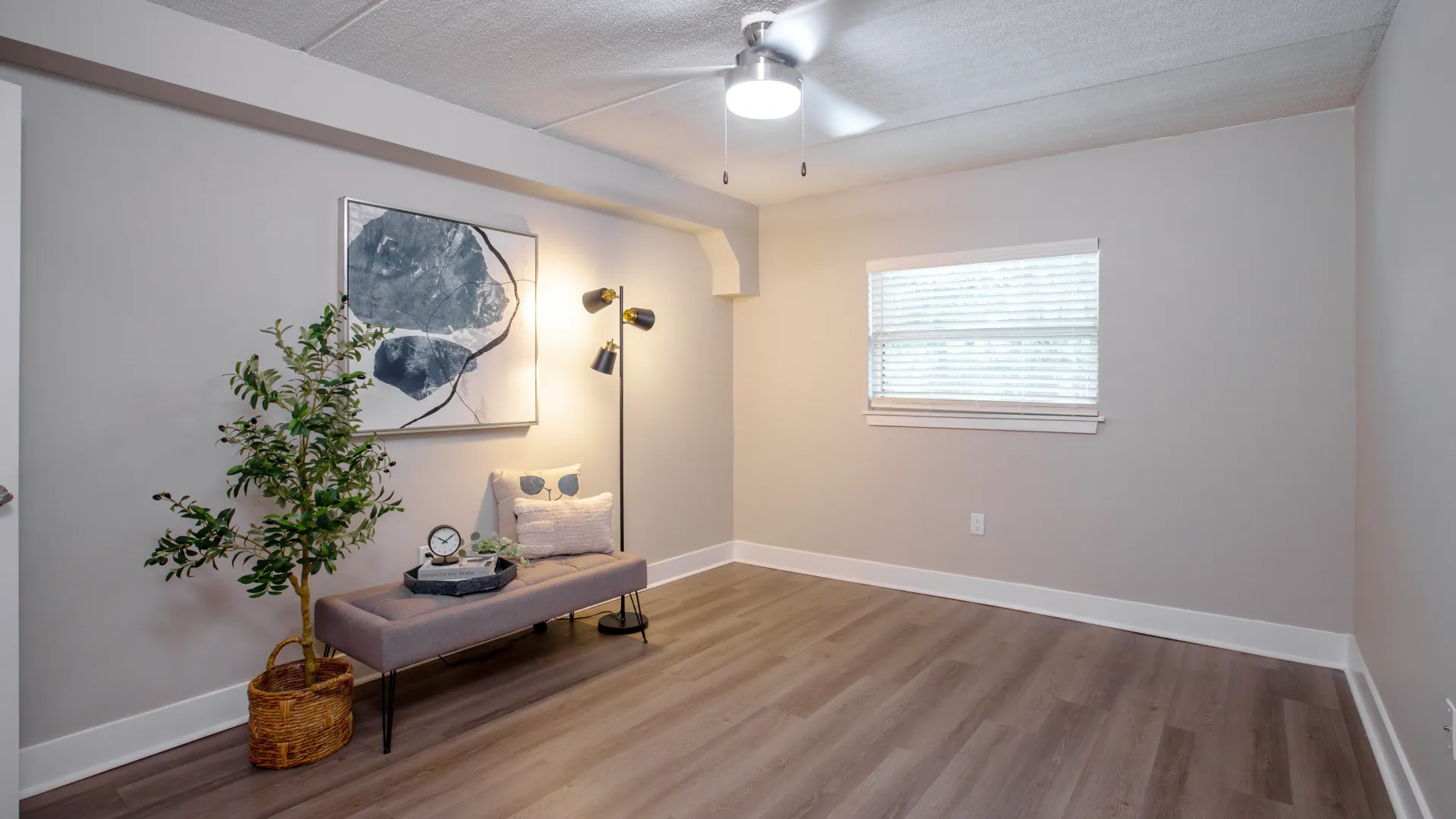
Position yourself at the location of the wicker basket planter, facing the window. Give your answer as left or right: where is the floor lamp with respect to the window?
left

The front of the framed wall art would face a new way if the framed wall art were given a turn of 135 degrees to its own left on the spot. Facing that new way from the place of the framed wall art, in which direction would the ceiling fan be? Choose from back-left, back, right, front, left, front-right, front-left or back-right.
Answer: back-right

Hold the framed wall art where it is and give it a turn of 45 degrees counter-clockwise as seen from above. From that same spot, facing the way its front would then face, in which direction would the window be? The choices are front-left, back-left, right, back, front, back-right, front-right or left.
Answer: front

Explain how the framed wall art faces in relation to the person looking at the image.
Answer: facing the viewer and to the right of the viewer

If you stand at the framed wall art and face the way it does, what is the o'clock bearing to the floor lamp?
The floor lamp is roughly at 10 o'clock from the framed wall art.
